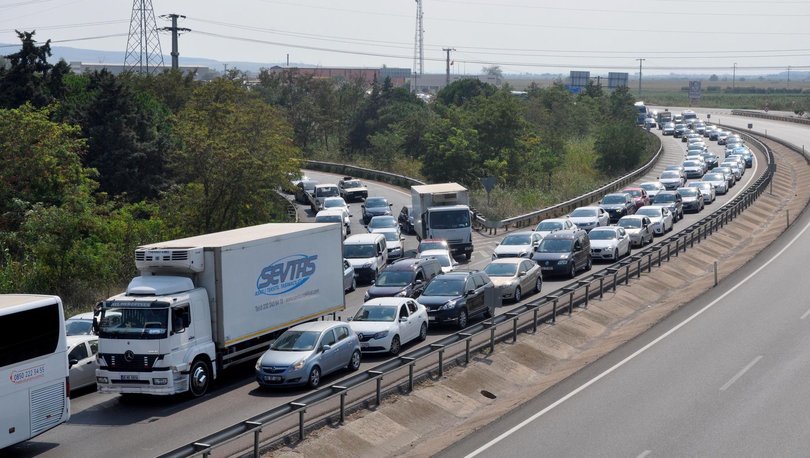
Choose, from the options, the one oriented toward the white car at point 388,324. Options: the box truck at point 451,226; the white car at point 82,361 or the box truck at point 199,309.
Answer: the box truck at point 451,226

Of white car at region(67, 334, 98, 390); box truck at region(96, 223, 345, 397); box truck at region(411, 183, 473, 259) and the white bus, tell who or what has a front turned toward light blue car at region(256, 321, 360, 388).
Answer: box truck at region(411, 183, 473, 259)

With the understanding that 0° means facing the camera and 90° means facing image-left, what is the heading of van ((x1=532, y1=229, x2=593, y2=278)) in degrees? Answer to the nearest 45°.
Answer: approximately 45°

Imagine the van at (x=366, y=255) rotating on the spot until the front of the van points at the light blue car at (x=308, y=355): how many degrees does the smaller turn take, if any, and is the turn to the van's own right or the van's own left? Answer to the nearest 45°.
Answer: approximately 45° to the van's own left

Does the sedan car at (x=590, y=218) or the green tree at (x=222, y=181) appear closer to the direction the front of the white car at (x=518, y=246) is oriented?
the green tree

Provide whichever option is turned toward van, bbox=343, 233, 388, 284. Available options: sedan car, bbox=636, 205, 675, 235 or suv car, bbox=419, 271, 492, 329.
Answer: the sedan car

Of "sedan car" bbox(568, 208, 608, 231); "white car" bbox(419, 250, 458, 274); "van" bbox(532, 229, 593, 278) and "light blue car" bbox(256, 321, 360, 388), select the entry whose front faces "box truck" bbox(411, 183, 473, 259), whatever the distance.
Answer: the sedan car

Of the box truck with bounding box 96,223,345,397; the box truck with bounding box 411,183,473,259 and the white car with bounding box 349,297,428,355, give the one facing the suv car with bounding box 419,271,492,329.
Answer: the box truck with bounding box 411,183,473,259

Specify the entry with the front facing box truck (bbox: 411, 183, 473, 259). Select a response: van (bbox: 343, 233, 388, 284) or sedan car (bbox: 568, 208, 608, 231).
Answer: the sedan car

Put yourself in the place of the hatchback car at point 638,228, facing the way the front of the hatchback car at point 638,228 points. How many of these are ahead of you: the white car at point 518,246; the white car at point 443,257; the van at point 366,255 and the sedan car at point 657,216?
3
